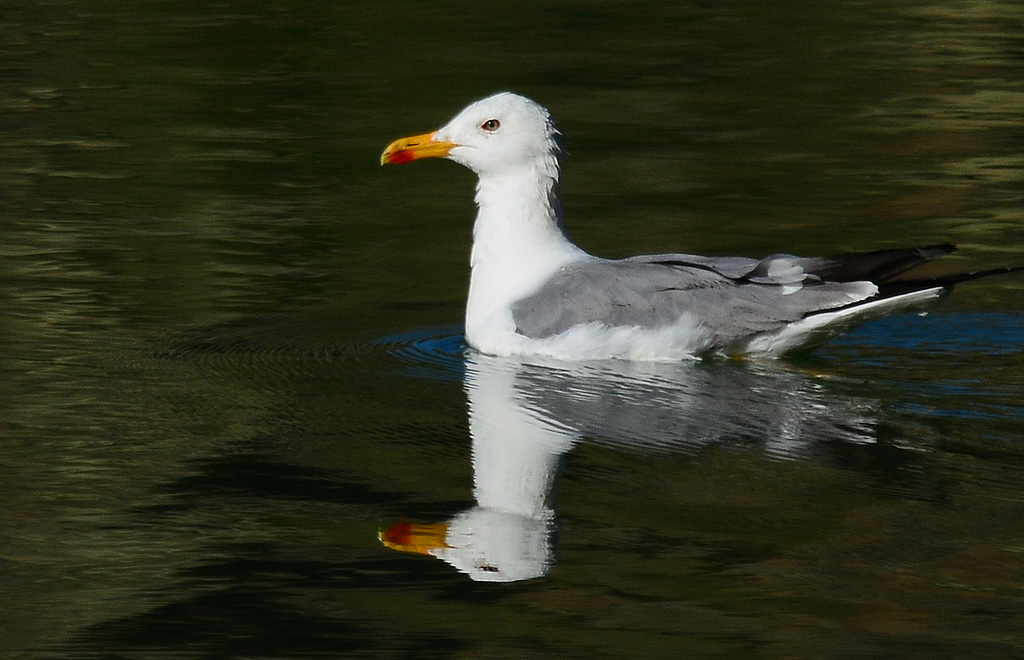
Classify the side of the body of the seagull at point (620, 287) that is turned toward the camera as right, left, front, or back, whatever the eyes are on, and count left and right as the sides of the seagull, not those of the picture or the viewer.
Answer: left
